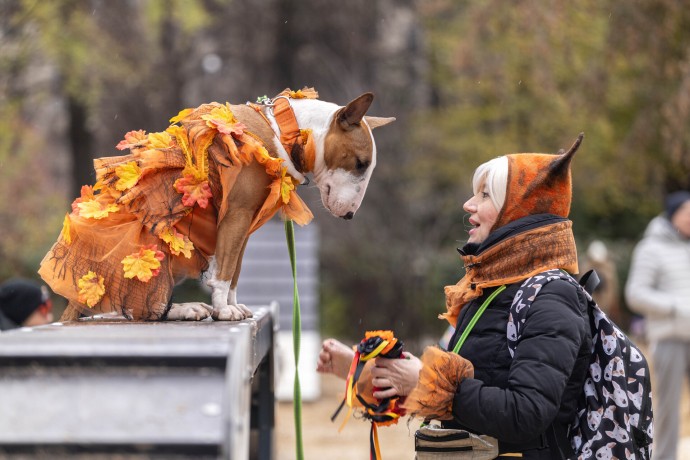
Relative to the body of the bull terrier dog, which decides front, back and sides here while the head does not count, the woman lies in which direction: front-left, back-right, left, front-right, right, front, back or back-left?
front-right

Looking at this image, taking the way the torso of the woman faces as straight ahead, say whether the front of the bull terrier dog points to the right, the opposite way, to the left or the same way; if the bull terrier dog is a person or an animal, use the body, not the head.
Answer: the opposite way

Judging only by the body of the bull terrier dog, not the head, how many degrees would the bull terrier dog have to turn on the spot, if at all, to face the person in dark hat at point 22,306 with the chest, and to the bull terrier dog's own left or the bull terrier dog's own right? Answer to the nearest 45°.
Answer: approximately 135° to the bull terrier dog's own left

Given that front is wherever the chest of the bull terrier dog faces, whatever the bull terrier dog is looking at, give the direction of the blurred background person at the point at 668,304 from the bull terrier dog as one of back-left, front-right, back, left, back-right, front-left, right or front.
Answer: front-left

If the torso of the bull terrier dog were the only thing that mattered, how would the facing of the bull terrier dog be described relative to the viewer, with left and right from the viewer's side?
facing to the right of the viewer

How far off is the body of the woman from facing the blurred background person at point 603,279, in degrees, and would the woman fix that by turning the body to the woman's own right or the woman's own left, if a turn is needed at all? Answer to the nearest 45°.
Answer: approximately 90° to the woman's own right

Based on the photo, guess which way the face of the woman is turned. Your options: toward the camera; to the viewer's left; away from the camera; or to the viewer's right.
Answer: to the viewer's left

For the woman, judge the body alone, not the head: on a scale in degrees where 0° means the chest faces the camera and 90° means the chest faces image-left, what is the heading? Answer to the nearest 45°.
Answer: approximately 90°

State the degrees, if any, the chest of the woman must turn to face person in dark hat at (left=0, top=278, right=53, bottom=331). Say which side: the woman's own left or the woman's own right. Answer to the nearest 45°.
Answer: approximately 45° to the woman's own right
